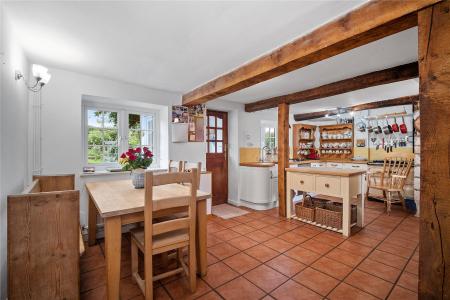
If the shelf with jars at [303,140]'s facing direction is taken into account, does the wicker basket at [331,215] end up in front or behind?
in front

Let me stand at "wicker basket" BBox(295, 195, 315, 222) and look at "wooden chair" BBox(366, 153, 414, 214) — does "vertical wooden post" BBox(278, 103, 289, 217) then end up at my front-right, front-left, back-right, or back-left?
back-left

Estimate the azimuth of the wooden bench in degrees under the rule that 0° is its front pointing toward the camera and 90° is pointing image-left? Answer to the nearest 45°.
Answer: approximately 270°

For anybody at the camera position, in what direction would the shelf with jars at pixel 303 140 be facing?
facing the viewer and to the right of the viewer

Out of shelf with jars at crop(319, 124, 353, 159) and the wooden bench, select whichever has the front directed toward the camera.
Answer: the shelf with jars

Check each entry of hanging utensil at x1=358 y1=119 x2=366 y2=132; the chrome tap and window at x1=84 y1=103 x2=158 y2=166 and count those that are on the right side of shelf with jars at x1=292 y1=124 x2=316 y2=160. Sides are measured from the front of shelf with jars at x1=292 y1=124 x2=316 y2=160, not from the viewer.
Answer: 2

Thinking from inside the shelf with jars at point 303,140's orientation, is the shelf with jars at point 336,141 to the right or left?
on its left

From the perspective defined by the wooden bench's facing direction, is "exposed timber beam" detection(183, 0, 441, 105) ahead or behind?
ahead

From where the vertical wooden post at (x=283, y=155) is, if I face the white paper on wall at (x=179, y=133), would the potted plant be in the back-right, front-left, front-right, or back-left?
front-left

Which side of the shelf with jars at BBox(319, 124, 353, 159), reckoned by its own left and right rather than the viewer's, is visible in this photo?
front

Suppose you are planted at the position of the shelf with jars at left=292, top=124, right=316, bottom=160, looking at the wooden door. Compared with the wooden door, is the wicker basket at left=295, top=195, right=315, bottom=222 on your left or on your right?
left

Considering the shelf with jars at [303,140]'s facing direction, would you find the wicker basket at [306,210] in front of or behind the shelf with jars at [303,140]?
in front

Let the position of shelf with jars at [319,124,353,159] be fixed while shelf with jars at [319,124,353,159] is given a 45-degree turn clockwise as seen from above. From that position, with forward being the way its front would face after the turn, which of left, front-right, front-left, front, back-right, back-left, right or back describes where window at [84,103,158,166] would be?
front

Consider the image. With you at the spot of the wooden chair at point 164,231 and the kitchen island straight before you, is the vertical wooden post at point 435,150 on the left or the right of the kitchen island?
right

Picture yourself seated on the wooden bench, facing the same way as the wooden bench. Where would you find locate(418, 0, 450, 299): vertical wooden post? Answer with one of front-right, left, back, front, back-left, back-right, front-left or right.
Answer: front-right

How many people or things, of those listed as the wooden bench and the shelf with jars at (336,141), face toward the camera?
1

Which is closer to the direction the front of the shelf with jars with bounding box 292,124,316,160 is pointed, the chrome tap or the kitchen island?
the kitchen island

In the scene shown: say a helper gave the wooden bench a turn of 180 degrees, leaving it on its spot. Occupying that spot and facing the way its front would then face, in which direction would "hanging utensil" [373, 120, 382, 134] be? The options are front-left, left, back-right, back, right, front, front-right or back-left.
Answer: back
